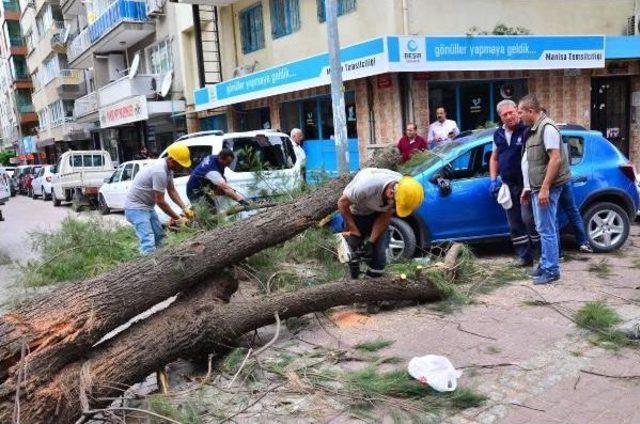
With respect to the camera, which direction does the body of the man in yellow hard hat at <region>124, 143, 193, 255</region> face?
to the viewer's right

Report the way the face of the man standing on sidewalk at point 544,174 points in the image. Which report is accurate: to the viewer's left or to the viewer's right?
to the viewer's left

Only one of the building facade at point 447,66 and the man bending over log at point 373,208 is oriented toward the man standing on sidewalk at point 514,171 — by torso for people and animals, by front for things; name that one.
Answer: the building facade

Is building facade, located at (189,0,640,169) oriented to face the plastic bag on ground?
yes

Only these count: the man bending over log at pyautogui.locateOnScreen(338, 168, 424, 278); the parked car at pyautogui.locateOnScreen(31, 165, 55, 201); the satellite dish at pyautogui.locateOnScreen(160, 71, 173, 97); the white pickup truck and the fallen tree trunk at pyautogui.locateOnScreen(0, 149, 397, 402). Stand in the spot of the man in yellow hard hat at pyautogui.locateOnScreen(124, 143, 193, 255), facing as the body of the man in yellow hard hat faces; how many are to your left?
3

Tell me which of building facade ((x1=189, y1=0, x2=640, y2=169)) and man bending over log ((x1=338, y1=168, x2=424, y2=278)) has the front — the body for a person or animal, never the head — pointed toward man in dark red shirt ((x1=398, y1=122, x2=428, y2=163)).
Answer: the building facade

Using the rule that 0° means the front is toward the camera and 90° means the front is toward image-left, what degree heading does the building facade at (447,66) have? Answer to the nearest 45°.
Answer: approximately 0°

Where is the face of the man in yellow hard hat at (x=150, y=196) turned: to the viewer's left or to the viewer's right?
to the viewer's right
